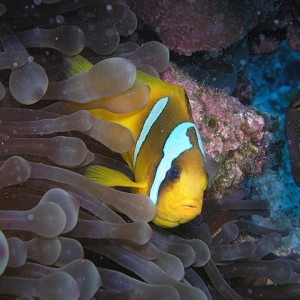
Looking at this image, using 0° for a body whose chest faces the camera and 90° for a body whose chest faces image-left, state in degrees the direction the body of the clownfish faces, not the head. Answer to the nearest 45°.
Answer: approximately 315°

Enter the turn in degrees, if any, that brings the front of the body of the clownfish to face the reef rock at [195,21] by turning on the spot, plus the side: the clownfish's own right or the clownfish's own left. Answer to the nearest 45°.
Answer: approximately 135° to the clownfish's own left

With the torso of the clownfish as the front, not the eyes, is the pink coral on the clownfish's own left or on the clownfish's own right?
on the clownfish's own left
